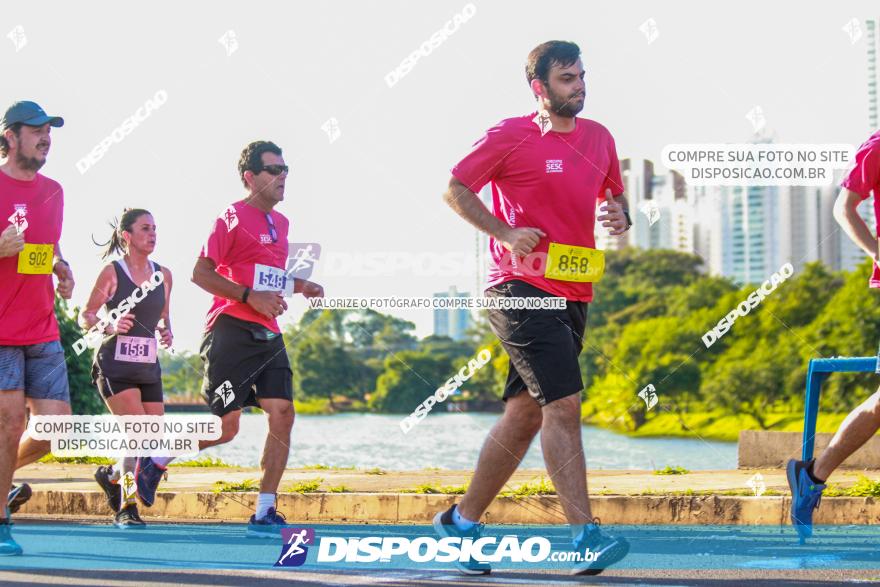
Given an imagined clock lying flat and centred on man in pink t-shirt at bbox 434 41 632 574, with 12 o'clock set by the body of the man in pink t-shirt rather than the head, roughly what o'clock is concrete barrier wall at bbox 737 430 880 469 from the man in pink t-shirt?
The concrete barrier wall is roughly at 8 o'clock from the man in pink t-shirt.

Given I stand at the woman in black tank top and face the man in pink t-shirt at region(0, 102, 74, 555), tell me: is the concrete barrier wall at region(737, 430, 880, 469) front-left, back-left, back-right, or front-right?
back-left

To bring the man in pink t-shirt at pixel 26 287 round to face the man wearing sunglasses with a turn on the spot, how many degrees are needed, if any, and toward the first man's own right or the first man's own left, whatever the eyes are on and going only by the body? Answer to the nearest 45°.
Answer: approximately 90° to the first man's own left

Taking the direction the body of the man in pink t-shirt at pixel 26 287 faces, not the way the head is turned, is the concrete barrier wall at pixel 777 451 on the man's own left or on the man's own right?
on the man's own left

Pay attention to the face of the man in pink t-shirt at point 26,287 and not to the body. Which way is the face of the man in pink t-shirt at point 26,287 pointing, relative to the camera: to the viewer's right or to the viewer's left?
to the viewer's right

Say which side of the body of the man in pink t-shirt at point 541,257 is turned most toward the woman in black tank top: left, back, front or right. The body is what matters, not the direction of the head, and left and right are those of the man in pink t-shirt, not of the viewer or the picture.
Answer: back

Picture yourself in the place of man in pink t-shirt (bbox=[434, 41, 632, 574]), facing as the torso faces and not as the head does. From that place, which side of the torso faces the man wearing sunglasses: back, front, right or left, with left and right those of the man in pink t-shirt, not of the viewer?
back
